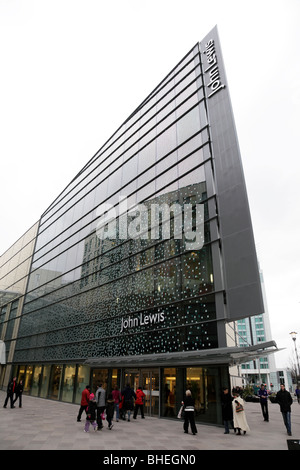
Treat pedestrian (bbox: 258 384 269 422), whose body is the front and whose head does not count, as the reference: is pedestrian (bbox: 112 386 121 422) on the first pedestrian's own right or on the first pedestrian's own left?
on the first pedestrian's own right

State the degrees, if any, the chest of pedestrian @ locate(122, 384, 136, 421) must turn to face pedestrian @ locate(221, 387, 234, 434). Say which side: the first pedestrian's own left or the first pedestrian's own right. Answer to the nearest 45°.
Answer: approximately 135° to the first pedestrian's own right

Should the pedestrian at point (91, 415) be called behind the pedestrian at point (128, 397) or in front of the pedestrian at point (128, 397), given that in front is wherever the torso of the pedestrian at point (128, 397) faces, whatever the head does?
behind

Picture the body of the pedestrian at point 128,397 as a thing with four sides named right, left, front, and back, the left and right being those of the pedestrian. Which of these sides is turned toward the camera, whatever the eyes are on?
back

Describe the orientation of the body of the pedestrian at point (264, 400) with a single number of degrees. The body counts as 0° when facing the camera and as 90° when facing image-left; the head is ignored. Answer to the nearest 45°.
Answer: approximately 0°
